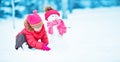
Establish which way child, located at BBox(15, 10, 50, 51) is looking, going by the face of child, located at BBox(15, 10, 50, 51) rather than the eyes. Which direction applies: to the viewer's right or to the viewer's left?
to the viewer's right

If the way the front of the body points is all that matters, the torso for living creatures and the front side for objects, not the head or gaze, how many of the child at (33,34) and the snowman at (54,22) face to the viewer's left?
0

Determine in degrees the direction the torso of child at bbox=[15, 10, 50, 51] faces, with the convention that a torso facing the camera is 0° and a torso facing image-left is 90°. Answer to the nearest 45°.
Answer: approximately 315°

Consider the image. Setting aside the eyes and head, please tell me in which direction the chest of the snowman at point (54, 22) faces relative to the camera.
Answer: toward the camera
